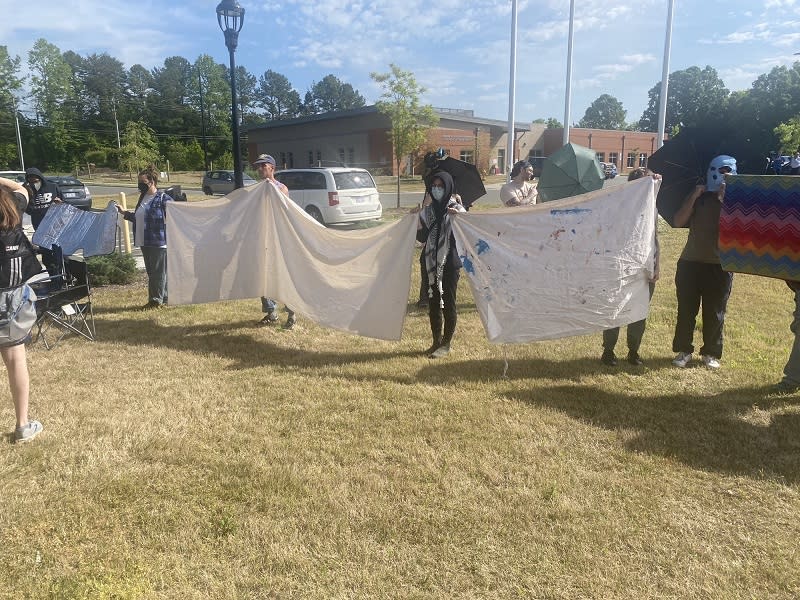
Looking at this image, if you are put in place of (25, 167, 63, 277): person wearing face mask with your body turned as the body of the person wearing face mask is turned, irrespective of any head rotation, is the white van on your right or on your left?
on your left

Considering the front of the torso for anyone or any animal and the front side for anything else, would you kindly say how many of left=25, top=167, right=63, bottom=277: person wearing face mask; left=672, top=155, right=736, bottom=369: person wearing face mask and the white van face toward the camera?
2

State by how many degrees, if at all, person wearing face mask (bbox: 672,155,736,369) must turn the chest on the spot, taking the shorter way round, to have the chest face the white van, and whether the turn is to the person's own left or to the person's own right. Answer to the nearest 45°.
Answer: approximately 135° to the person's own right
